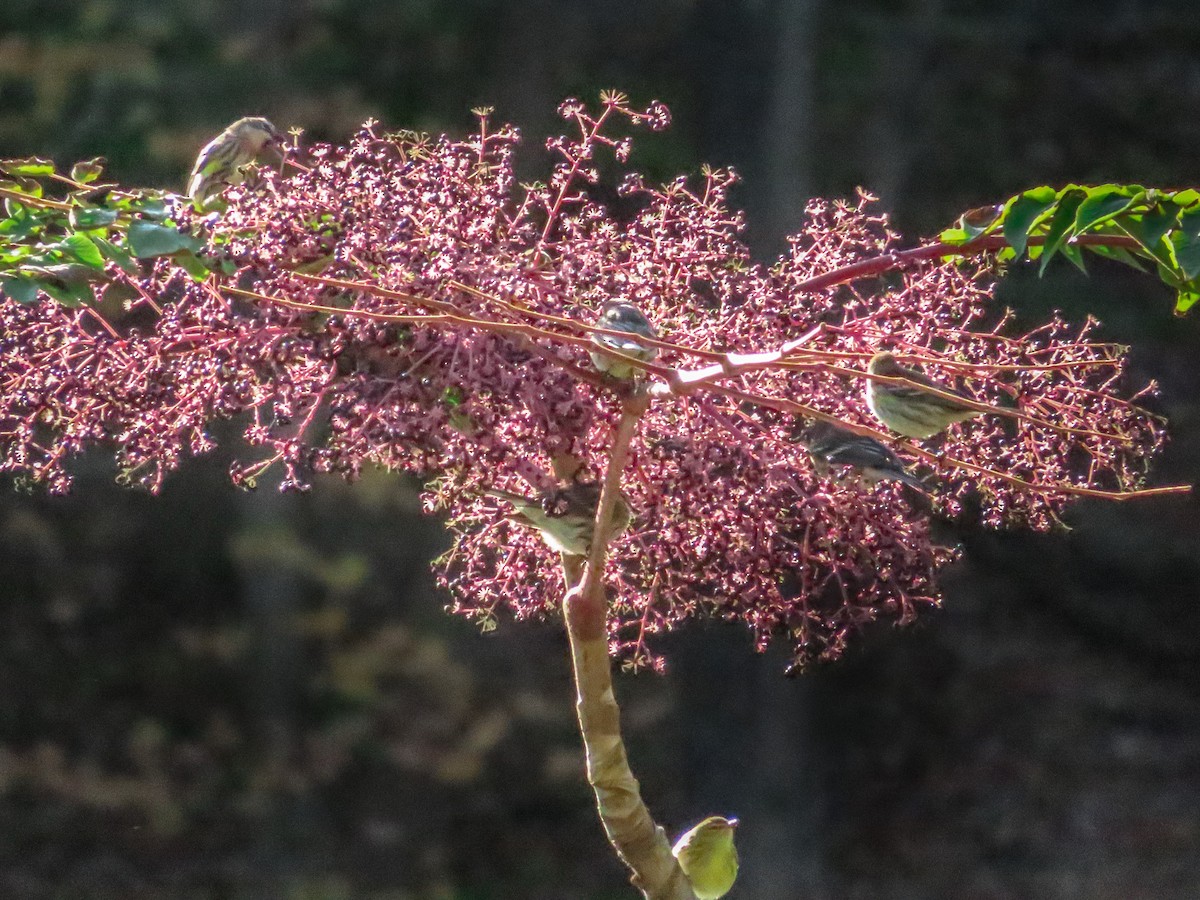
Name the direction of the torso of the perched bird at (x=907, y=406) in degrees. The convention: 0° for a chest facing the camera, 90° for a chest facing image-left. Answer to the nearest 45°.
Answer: approximately 90°

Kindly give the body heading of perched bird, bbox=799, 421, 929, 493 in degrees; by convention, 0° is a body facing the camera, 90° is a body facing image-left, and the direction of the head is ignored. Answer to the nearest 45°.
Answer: approximately 90°

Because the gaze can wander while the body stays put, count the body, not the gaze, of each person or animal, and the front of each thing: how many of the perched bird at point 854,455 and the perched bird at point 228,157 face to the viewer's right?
1

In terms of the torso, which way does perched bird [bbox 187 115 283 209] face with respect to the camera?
to the viewer's right

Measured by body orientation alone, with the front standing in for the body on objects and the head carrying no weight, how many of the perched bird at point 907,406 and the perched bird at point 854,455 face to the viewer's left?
2

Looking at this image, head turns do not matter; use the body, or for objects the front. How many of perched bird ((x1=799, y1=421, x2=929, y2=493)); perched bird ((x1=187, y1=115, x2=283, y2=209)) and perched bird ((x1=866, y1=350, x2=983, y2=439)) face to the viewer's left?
2
